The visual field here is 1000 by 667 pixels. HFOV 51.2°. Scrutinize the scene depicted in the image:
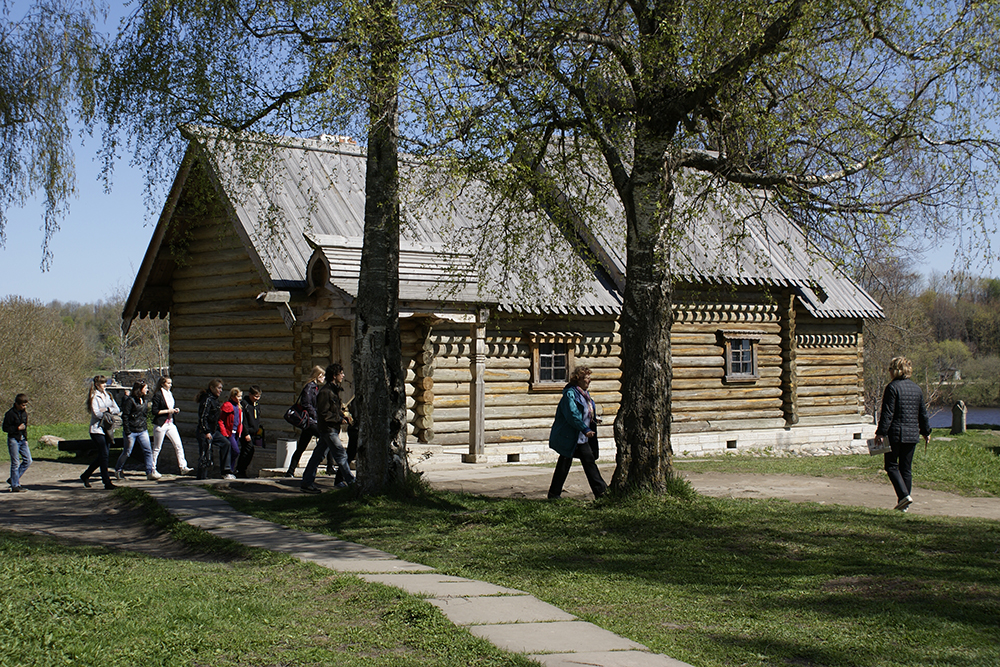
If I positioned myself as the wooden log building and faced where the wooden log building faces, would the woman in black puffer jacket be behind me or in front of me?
in front

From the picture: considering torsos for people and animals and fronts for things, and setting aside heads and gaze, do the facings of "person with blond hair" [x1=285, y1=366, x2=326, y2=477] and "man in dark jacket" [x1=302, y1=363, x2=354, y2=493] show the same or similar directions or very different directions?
same or similar directions

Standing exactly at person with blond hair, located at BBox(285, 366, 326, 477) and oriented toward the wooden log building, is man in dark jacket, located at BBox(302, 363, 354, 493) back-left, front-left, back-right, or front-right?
back-right

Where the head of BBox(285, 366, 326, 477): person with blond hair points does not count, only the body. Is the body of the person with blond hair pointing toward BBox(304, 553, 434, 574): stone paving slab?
no

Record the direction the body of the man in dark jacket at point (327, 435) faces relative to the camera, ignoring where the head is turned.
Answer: to the viewer's right

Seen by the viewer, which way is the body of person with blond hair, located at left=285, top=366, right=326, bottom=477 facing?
to the viewer's right

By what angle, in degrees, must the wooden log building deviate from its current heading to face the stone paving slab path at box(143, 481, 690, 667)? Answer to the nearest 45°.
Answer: approximately 45° to its right
